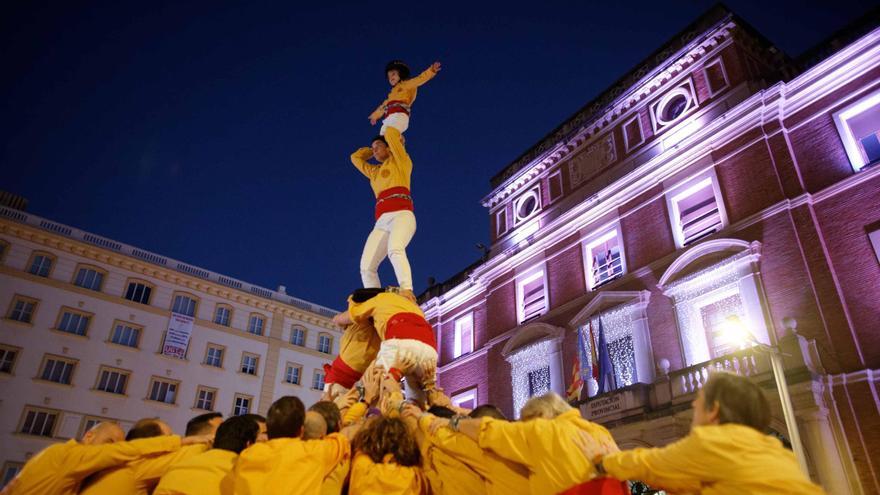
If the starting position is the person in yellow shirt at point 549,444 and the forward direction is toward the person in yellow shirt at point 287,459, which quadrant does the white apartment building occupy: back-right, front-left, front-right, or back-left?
front-right

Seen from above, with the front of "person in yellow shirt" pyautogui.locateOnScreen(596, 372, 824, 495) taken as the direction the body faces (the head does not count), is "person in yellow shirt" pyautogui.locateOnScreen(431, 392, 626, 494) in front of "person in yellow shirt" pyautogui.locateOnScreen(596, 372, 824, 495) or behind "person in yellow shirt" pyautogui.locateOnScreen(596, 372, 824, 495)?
in front

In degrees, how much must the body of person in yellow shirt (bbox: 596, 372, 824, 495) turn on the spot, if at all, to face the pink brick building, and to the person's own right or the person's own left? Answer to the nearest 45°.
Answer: approximately 45° to the person's own right

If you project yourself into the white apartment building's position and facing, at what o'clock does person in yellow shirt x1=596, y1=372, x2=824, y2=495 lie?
The person in yellow shirt is roughly at 1 o'clock from the white apartment building.

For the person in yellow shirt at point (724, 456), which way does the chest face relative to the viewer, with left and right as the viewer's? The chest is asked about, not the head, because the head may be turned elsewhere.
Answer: facing away from the viewer and to the left of the viewer

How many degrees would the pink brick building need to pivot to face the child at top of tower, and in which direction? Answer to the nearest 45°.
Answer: approximately 45° to its left

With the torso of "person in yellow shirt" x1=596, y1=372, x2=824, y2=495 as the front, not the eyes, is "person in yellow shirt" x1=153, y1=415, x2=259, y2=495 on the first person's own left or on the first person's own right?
on the first person's own left

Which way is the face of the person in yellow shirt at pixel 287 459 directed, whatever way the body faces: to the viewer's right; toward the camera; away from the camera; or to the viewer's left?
away from the camera

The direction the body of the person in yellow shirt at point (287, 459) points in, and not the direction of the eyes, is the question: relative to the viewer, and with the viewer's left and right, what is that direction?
facing away from the viewer

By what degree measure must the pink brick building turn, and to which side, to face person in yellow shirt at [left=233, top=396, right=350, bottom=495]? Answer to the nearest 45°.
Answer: approximately 45° to its left

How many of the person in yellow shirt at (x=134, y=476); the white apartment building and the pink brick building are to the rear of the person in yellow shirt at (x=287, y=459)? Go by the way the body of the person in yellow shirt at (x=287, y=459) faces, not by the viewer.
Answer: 0

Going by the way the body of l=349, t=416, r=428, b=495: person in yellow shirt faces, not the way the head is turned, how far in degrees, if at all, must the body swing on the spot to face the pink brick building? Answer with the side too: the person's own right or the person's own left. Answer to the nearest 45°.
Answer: approximately 45° to the person's own right

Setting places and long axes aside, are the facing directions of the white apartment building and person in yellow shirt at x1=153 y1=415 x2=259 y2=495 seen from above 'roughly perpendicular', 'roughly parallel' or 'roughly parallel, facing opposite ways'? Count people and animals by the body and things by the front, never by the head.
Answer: roughly perpendicular

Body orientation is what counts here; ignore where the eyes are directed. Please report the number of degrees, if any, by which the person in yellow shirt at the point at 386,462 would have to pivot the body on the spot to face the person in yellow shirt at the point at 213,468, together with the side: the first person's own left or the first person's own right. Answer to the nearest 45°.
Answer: approximately 90° to the first person's own left

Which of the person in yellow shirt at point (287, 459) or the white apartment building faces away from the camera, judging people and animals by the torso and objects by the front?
the person in yellow shirt

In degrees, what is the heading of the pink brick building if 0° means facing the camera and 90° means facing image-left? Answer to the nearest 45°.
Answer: approximately 45°

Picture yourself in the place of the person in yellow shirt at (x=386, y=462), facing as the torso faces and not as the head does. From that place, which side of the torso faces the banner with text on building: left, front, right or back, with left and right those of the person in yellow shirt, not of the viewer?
front
